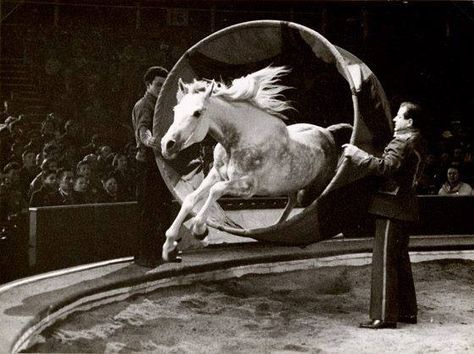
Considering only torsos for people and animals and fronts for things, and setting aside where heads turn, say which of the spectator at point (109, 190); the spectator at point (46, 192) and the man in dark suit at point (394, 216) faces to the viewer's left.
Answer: the man in dark suit

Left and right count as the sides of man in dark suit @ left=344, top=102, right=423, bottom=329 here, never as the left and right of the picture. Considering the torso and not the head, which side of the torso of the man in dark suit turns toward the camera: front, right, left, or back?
left

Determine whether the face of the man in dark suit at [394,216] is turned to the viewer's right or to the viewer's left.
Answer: to the viewer's left

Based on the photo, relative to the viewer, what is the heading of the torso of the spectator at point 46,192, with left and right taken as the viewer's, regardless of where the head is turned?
facing the viewer and to the right of the viewer

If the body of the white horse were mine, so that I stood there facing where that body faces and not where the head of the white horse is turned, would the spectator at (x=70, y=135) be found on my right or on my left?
on my right

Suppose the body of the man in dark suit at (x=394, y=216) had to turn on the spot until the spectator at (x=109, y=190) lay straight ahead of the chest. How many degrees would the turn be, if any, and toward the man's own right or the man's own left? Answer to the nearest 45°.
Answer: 0° — they already face them

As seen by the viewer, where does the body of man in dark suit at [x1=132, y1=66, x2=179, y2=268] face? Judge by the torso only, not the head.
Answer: to the viewer's right

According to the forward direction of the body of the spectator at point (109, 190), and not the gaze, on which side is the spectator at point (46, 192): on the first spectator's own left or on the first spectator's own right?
on the first spectator's own right

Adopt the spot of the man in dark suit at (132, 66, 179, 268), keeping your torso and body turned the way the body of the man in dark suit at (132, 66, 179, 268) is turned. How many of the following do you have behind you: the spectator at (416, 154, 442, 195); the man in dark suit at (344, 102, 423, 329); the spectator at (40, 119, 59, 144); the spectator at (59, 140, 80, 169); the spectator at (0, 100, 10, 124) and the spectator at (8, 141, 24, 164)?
4

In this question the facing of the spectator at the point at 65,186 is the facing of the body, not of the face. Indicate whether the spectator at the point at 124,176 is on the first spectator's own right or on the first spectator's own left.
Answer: on the first spectator's own left

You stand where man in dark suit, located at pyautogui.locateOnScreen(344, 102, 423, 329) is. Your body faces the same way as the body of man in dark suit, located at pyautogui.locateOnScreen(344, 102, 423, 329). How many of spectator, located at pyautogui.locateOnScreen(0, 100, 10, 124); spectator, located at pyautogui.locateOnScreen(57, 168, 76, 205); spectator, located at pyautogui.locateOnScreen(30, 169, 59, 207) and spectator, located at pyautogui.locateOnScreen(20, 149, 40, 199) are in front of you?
4

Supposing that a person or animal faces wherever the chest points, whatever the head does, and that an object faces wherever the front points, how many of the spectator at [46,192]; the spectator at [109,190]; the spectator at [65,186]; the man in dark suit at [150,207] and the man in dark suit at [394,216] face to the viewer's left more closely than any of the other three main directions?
1

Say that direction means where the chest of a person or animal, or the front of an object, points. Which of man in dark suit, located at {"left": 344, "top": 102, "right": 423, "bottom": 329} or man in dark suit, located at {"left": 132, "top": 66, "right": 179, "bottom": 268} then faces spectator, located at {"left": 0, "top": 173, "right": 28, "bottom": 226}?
man in dark suit, located at {"left": 344, "top": 102, "right": 423, "bottom": 329}

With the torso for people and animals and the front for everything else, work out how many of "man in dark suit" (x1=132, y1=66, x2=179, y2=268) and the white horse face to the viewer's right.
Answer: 1
